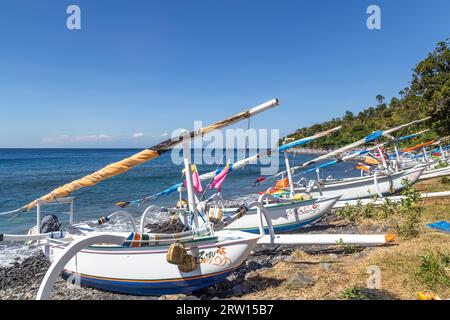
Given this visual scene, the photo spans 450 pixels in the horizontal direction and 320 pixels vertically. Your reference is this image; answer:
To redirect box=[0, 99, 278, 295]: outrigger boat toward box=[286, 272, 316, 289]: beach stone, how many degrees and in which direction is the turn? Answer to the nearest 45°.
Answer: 0° — it already faces it

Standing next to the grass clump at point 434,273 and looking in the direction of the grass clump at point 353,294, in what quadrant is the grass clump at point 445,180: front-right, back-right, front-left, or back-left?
back-right

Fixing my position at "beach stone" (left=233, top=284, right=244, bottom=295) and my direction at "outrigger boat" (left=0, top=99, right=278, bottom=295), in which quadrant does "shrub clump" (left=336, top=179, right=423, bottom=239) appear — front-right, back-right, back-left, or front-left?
back-right

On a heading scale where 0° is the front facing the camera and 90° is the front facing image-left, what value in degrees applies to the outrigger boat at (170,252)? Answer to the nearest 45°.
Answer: approximately 270°

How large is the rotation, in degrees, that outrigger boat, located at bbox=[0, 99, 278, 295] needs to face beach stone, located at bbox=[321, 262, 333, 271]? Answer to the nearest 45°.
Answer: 0° — it already faces it
